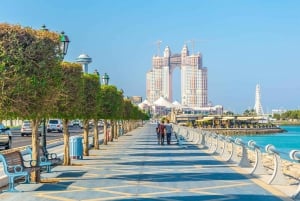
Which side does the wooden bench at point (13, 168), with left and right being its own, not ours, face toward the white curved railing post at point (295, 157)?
front

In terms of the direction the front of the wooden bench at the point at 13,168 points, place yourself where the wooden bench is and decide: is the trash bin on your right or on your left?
on your left

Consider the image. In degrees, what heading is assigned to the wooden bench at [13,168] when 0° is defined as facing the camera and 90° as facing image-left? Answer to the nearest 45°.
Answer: approximately 315°

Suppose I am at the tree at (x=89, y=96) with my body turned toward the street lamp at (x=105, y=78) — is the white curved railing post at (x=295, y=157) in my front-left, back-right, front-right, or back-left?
back-right

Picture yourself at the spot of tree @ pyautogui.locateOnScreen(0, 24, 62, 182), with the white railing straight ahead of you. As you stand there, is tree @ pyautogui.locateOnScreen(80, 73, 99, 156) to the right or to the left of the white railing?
left

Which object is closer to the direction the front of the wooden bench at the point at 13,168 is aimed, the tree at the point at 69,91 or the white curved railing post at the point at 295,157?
the white curved railing post
